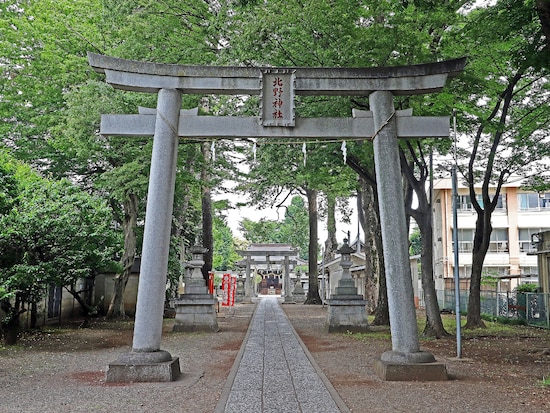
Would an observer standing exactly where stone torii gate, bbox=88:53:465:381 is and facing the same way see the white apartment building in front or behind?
behind

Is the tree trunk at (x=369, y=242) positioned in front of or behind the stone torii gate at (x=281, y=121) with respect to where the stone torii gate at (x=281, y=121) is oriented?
behind

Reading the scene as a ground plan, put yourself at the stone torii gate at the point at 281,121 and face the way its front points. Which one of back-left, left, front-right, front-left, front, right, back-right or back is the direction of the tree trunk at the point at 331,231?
back

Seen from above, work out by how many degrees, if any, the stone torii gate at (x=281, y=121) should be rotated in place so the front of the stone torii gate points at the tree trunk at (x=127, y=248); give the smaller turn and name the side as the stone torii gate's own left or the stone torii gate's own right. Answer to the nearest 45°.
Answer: approximately 135° to the stone torii gate's own right

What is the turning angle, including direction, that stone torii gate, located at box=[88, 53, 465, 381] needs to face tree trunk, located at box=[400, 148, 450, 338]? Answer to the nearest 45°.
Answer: approximately 135° to its left

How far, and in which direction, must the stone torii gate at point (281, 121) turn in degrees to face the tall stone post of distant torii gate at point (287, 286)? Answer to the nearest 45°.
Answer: approximately 180°

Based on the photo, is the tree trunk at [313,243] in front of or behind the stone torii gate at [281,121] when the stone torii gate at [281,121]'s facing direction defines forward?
behind

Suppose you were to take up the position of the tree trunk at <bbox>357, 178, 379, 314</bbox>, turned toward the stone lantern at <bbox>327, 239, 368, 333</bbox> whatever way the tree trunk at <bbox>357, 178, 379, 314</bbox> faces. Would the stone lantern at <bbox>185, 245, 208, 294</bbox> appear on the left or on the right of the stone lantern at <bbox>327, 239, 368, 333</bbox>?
right

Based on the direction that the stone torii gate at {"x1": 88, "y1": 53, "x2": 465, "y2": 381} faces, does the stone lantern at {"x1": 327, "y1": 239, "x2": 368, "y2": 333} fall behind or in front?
behind

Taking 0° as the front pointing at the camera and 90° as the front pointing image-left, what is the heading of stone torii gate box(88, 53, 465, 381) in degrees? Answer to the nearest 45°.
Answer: approximately 0°

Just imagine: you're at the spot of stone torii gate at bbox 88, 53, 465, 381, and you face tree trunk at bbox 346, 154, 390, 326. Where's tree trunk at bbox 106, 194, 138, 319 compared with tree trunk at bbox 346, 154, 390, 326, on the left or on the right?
left

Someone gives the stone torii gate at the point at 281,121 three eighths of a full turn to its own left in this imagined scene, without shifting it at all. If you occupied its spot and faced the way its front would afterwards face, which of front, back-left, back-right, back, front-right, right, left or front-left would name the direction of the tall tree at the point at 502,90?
front
